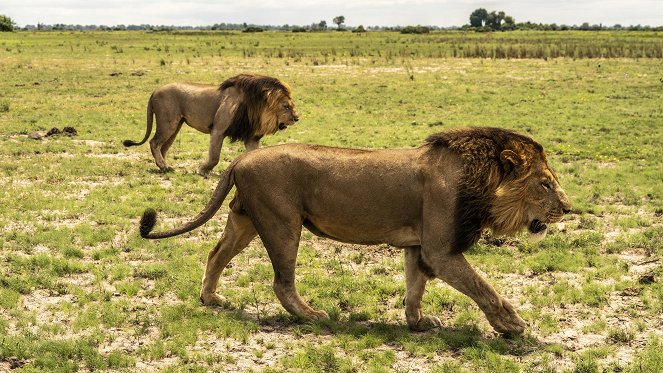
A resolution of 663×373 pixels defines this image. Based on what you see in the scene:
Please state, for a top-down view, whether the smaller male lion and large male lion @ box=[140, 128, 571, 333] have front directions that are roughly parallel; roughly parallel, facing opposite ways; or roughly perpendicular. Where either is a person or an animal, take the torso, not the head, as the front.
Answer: roughly parallel

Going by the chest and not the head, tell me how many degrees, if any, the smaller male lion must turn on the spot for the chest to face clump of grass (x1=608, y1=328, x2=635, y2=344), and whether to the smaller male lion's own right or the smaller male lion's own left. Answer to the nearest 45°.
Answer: approximately 90° to the smaller male lion's own right

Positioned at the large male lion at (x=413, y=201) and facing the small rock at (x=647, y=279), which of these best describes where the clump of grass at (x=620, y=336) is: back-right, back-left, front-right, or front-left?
front-right

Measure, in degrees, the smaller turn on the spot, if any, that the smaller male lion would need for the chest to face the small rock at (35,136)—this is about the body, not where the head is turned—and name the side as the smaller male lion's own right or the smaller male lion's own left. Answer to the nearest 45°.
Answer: approximately 135° to the smaller male lion's own left

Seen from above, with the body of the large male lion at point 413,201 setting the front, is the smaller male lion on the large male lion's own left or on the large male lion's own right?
on the large male lion's own left

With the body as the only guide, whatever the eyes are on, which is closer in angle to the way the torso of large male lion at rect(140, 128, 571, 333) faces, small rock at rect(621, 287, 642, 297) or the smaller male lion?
the small rock

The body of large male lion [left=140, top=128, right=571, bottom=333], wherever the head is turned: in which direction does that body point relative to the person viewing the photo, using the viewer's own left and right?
facing to the right of the viewer

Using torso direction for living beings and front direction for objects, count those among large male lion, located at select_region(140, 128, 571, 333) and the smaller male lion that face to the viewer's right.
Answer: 2

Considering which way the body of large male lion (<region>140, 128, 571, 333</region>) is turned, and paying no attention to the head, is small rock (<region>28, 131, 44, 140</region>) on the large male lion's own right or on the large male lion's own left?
on the large male lion's own left

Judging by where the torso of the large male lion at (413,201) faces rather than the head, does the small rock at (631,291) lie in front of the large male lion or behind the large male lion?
in front

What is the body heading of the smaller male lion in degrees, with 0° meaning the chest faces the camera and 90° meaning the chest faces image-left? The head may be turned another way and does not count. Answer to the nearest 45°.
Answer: approximately 270°

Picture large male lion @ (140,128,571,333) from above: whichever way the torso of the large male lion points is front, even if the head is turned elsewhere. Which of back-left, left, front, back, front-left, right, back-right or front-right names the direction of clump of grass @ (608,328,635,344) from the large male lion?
front

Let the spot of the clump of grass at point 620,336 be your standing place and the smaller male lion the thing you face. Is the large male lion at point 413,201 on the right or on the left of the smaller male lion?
left

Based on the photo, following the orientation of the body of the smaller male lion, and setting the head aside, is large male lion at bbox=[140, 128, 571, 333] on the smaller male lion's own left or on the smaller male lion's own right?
on the smaller male lion's own right
